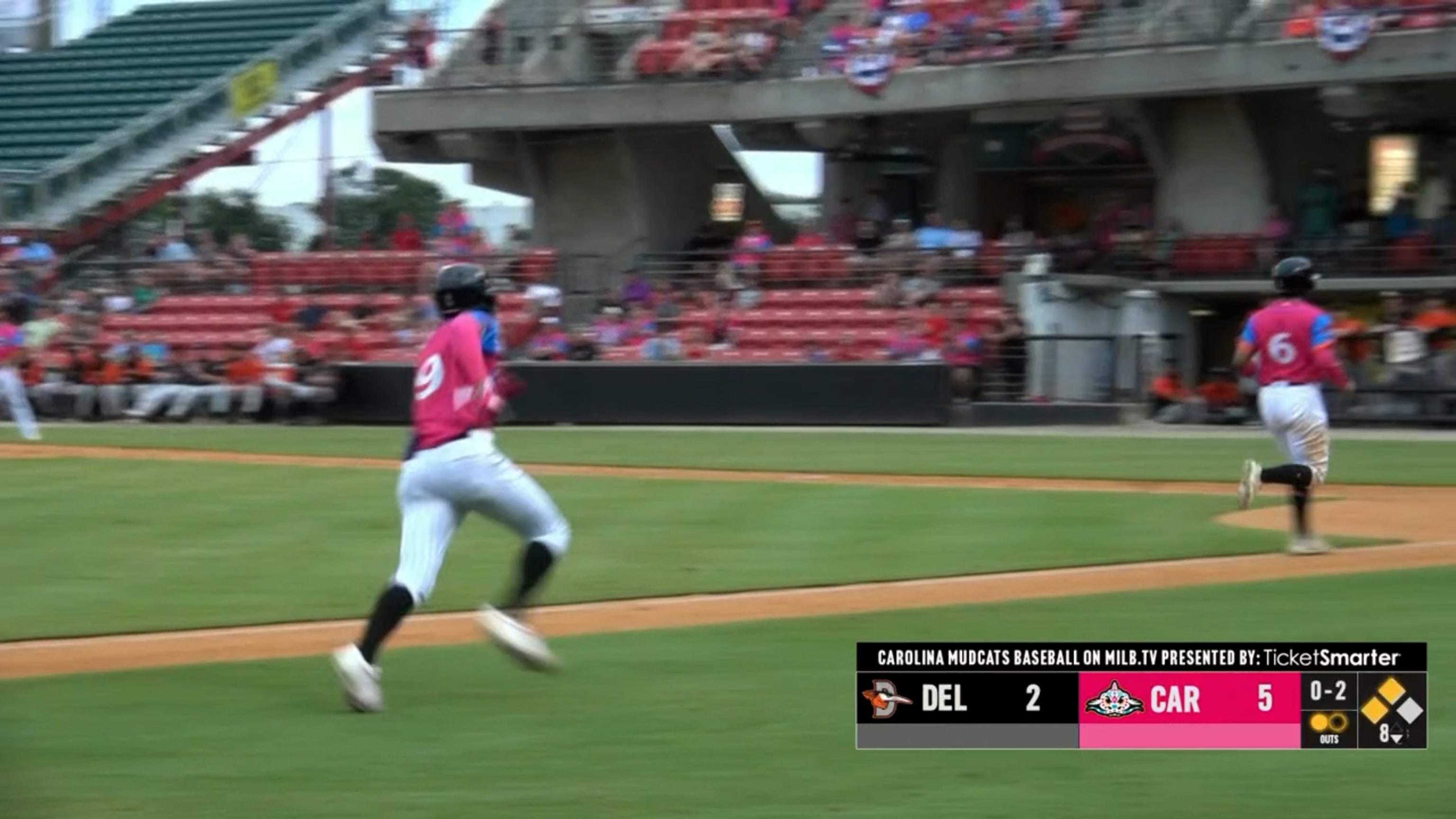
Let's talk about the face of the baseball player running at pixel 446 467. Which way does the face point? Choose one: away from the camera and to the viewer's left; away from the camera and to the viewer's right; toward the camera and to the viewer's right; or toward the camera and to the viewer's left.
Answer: away from the camera and to the viewer's right

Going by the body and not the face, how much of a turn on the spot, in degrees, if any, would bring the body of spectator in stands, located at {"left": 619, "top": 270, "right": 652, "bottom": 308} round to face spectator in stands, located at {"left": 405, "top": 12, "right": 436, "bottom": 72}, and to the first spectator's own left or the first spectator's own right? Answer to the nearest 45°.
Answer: approximately 135° to the first spectator's own right

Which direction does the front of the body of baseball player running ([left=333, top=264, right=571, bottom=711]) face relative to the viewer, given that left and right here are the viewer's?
facing away from the viewer and to the right of the viewer

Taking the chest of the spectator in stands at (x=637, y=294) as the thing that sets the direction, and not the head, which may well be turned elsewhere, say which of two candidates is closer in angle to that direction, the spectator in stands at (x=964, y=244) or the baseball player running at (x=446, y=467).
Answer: the baseball player running

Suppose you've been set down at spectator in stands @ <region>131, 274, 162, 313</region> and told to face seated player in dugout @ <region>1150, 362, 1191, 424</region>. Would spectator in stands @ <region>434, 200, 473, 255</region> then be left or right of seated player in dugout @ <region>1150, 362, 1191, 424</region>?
left

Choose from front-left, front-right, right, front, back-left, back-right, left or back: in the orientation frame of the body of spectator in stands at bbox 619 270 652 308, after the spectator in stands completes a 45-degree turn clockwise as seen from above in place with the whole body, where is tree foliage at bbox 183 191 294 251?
right

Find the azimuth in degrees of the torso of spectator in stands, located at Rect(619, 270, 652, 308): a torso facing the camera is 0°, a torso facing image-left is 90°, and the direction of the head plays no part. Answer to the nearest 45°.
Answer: approximately 0°

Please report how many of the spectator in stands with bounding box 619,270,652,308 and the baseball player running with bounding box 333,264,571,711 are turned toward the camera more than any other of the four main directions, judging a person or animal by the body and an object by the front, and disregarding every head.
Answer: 1

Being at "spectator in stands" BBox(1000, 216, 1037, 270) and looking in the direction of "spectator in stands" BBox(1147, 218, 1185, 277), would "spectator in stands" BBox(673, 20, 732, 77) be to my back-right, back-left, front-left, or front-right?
back-left

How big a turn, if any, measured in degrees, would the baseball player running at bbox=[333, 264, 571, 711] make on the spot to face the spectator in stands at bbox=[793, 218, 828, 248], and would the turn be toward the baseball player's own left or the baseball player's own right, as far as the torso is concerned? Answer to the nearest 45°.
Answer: approximately 45° to the baseball player's own left
